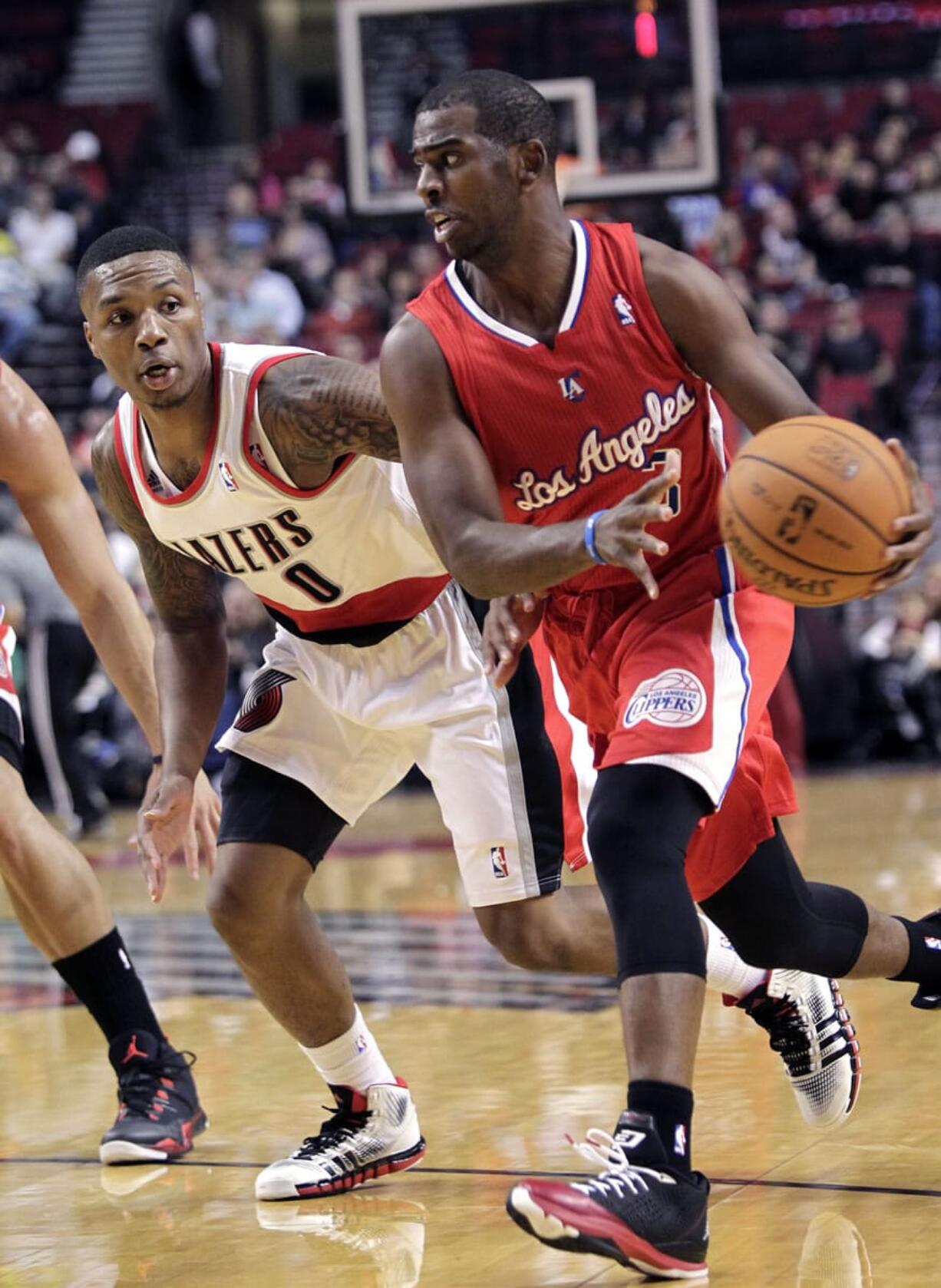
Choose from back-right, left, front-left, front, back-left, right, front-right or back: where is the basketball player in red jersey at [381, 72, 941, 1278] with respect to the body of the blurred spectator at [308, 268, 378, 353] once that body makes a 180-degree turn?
back

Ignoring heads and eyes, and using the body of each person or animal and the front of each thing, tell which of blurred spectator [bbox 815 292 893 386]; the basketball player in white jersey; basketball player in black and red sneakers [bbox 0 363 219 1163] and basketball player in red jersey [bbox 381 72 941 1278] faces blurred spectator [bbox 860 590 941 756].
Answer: blurred spectator [bbox 815 292 893 386]

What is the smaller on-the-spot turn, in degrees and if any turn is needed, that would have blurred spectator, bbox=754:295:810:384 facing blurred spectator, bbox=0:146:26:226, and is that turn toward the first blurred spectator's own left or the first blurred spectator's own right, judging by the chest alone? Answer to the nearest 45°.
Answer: approximately 135° to the first blurred spectator's own right

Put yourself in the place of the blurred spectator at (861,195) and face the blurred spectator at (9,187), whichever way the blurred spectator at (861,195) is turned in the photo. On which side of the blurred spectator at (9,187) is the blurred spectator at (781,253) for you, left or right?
left

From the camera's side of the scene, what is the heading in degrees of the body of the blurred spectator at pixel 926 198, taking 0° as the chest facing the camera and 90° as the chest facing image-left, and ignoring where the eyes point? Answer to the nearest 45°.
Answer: approximately 0°

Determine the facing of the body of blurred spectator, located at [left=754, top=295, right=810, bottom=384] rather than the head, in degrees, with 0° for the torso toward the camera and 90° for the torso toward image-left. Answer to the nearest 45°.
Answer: approximately 0°

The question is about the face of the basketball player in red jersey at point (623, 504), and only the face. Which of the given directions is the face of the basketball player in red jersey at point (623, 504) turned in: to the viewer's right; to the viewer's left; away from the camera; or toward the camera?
to the viewer's left

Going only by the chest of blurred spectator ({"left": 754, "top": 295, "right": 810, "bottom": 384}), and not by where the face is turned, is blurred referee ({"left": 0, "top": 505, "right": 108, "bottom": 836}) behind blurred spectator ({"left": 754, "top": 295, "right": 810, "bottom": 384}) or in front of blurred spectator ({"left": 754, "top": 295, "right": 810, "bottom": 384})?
in front

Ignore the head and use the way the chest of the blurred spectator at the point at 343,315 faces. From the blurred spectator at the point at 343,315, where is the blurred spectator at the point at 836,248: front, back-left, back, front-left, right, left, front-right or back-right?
left

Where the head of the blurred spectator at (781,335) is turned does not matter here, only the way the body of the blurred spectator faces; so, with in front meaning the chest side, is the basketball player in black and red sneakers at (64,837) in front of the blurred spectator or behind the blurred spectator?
in front
